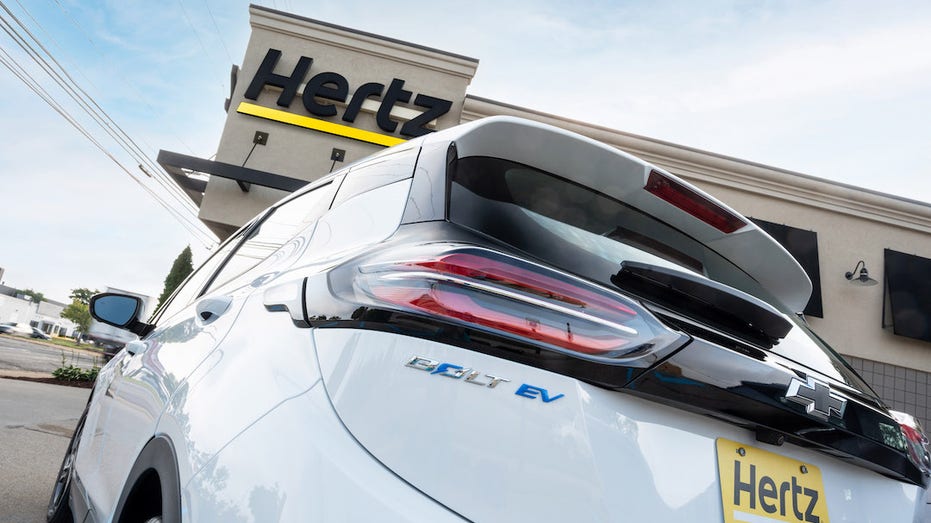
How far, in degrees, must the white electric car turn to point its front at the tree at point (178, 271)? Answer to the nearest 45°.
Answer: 0° — it already faces it

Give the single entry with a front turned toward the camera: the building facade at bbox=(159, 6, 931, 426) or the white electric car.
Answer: the building facade

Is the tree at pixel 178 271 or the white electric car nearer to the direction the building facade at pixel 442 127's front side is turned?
the white electric car

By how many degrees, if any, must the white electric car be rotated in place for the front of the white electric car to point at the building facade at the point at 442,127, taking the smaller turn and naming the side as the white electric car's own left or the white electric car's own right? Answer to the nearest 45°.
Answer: approximately 45° to the white electric car's own right

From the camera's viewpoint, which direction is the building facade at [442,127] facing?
toward the camera

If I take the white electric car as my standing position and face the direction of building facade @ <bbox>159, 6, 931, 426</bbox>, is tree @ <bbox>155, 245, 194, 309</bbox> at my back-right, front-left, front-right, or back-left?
front-left

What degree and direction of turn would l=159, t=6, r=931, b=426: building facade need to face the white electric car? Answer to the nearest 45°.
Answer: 0° — it already faces it

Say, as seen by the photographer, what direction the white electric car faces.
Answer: facing away from the viewer and to the left of the viewer

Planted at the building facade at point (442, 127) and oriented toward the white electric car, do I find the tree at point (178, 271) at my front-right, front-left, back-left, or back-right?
back-right

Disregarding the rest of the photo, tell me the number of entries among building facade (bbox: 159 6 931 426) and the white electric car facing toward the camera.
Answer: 1
